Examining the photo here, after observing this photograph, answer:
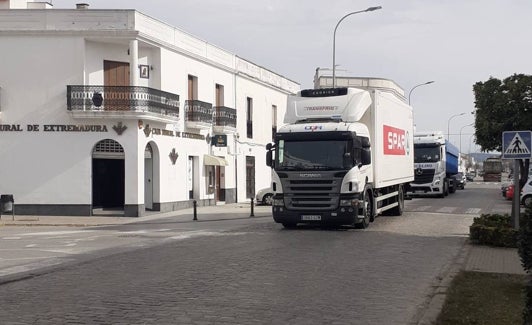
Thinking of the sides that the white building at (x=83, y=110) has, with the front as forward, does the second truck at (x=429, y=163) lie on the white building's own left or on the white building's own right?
on the white building's own left

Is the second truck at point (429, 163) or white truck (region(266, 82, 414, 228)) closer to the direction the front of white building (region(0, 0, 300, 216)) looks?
the white truck

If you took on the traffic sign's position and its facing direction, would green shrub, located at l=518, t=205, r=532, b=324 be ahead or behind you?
ahead

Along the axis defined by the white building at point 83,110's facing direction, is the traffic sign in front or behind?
in front

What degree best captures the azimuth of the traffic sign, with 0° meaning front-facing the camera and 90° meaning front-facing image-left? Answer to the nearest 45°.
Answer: approximately 0°
